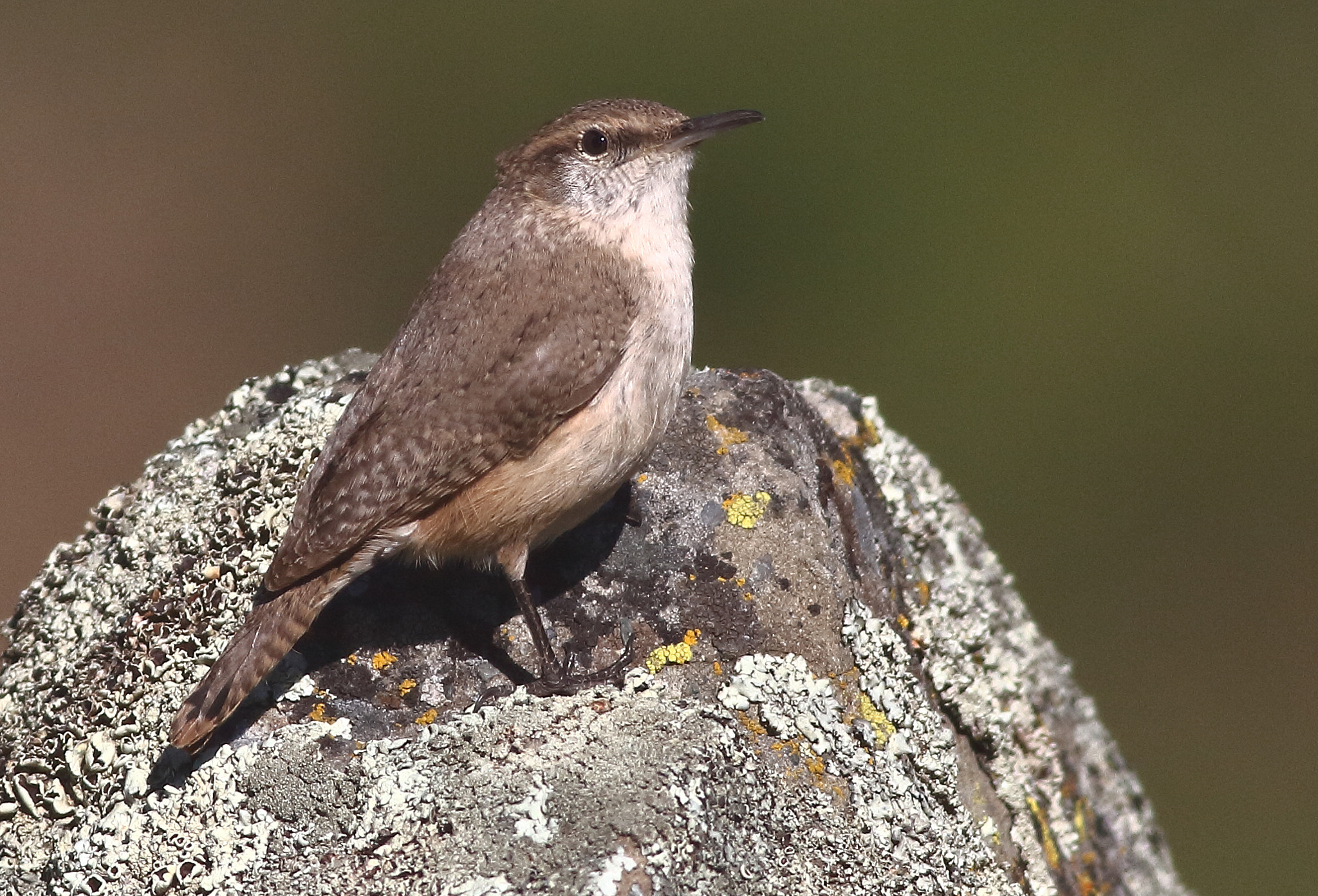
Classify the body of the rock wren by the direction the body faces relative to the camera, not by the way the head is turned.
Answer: to the viewer's right
